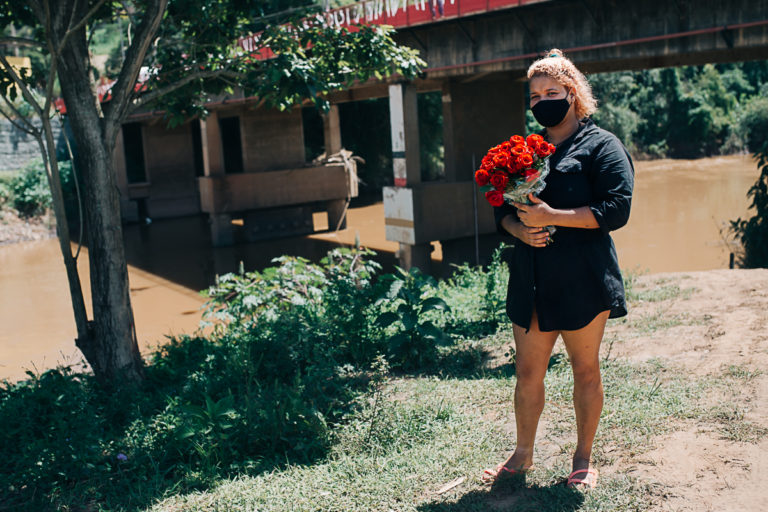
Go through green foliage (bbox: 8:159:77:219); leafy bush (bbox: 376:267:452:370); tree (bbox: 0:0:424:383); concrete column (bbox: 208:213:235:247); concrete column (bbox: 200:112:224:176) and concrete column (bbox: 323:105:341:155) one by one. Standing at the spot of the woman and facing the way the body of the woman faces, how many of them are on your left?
0

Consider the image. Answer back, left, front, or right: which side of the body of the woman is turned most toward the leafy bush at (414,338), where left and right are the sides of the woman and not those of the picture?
right

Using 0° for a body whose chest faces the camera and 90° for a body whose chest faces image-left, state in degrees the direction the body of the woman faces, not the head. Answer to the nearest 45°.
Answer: approximately 45°

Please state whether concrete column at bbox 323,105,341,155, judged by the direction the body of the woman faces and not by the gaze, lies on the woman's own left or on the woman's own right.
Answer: on the woman's own right

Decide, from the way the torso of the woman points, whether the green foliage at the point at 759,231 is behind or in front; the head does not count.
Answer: behind

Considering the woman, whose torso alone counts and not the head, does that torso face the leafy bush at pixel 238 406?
no

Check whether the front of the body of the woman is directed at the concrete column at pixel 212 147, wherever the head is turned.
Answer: no

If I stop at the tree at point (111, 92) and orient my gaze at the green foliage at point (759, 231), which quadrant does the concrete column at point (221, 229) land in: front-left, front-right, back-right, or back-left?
front-left

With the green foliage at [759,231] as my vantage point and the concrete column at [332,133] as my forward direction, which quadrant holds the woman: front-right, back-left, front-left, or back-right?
back-left

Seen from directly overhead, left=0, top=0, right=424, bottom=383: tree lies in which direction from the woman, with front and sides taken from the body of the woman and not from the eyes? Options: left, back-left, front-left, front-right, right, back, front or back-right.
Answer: right

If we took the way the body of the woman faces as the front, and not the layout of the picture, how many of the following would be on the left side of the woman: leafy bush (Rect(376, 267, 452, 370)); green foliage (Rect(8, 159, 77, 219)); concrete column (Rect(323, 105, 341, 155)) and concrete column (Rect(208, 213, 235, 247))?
0

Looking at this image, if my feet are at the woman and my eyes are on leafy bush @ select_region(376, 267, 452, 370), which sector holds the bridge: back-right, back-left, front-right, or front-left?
front-right

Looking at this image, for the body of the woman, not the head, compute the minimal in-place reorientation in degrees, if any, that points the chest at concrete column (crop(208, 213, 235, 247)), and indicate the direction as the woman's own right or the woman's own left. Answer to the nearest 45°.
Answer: approximately 90° to the woman's own right

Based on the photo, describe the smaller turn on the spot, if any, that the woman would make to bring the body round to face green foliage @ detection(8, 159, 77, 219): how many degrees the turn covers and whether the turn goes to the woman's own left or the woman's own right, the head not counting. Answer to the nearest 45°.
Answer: approximately 90° to the woman's own right
